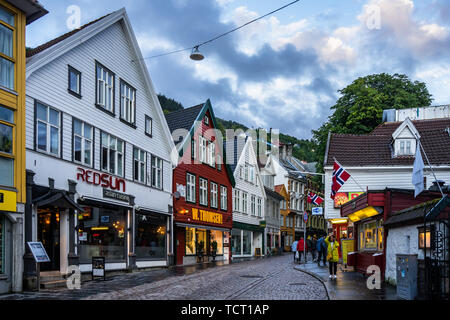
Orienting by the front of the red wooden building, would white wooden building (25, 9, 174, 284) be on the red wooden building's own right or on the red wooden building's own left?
on the red wooden building's own right

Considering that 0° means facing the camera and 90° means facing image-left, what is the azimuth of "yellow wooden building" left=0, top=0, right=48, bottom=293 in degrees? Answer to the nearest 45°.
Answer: approximately 315°

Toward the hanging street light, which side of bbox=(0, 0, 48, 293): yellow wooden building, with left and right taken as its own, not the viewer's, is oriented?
left

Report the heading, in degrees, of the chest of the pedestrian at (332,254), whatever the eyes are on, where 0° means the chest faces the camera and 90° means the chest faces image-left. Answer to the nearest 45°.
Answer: approximately 0°
